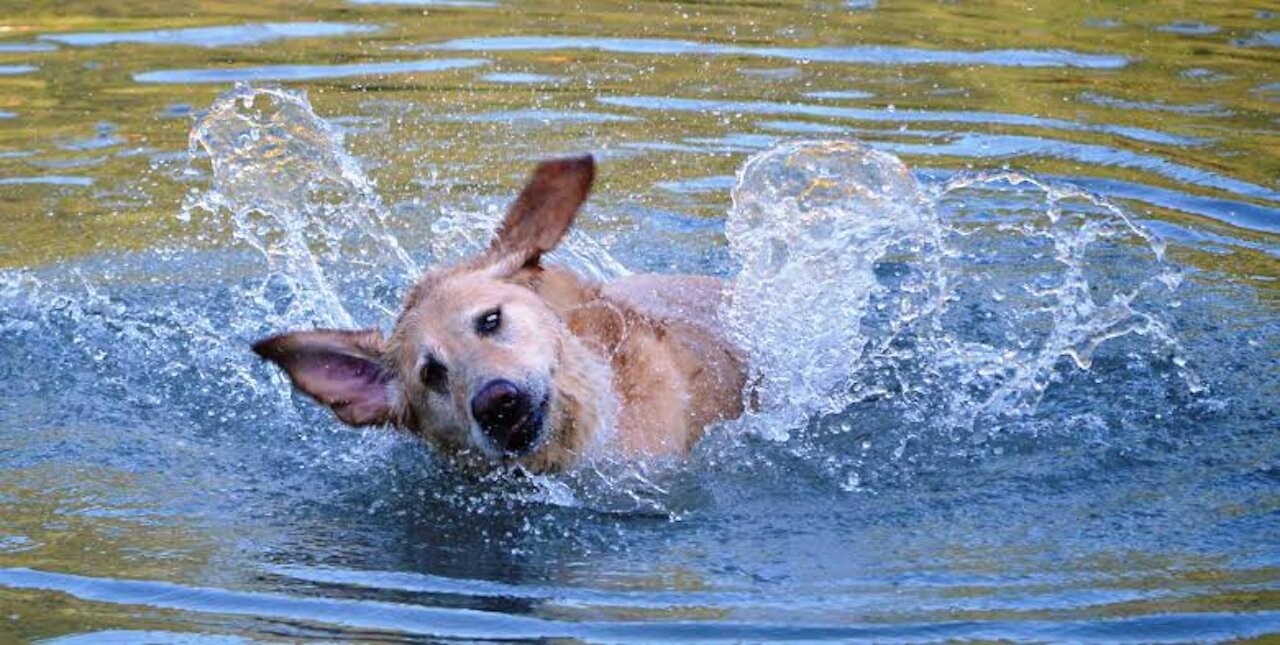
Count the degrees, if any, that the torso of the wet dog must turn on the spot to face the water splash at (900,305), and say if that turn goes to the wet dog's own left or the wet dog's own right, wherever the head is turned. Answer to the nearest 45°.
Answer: approximately 180°

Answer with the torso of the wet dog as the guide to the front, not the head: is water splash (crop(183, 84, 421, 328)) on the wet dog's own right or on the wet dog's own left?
on the wet dog's own right

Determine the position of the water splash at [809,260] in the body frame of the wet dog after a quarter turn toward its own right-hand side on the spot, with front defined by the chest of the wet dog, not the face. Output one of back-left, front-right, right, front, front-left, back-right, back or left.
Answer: right

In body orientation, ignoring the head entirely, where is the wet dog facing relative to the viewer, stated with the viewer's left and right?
facing the viewer and to the left of the viewer
